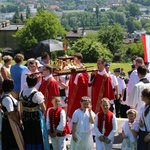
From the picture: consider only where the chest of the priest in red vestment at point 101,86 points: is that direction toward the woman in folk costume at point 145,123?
no

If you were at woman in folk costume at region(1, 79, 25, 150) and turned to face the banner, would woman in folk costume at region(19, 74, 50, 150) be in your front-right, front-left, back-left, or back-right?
front-right

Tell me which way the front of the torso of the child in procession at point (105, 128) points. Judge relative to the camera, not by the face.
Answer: toward the camera

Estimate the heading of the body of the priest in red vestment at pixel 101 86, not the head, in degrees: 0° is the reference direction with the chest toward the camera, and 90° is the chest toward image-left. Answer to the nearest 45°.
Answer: approximately 45°

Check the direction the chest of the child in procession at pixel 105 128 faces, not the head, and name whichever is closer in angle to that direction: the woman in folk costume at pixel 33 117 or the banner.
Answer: the woman in folk costume

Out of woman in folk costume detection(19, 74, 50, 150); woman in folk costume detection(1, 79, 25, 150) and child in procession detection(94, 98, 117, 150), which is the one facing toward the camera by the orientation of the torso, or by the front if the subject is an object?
the child in procession

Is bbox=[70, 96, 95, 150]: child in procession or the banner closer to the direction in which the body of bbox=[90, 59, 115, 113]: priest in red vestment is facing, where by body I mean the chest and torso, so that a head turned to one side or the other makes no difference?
the child in procession

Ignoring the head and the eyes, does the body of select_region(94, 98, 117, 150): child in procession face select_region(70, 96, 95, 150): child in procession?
no
